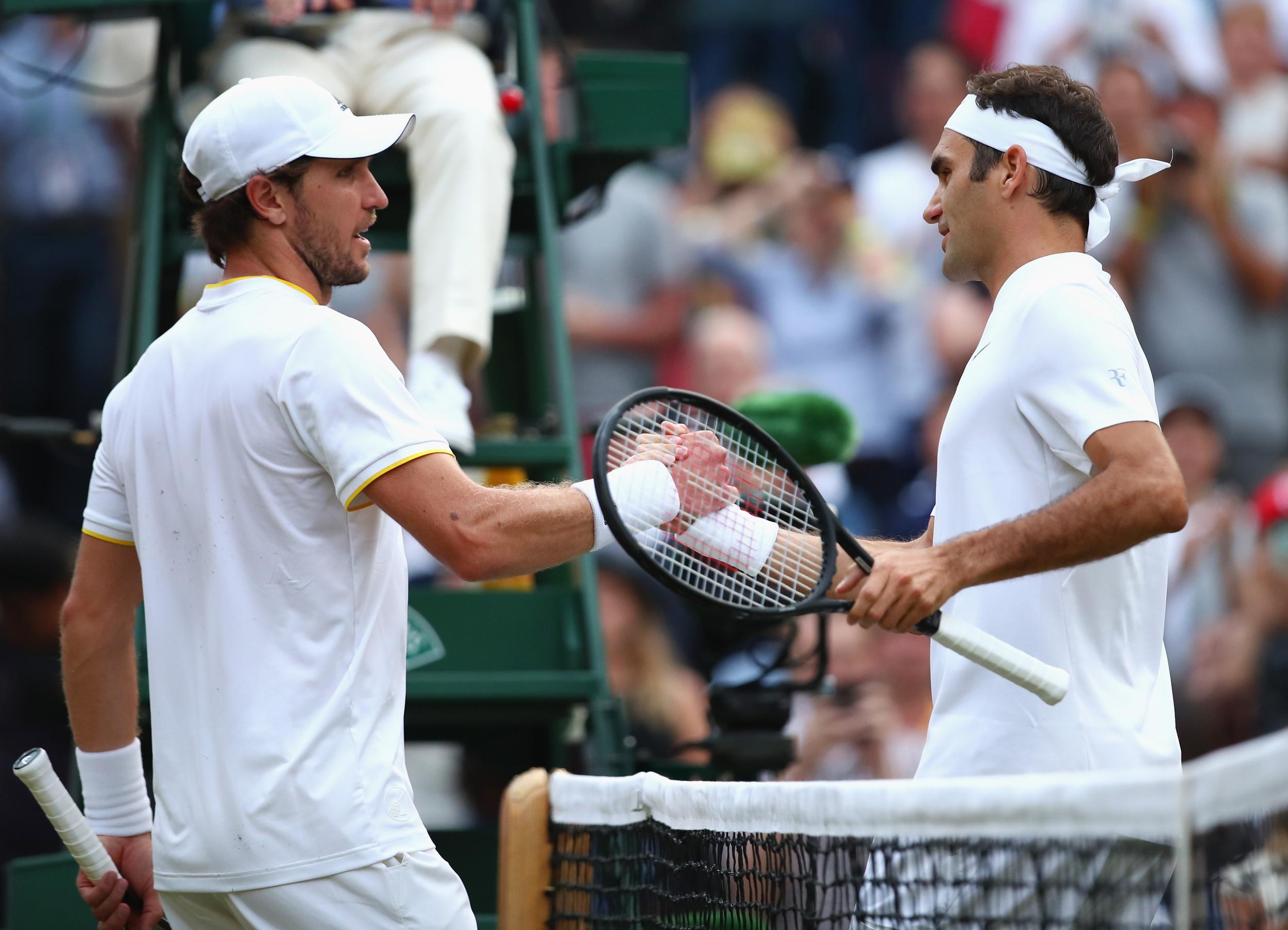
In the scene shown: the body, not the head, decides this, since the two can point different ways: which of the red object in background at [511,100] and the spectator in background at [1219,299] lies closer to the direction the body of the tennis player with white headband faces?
the red object in background

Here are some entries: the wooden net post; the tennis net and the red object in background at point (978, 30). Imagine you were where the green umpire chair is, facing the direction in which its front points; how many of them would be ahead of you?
2

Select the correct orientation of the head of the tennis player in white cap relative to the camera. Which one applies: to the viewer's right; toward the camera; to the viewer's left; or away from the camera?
to the viewer's right

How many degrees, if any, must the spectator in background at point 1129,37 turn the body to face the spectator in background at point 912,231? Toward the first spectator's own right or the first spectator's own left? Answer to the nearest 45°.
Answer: approximately 45° to the first spectator's own right

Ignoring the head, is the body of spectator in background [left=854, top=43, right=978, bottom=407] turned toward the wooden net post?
yes

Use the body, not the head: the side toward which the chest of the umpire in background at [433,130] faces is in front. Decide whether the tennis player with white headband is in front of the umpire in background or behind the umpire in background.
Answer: in front

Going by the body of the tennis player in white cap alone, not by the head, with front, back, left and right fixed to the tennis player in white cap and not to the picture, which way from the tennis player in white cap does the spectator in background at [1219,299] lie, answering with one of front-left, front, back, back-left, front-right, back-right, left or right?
front

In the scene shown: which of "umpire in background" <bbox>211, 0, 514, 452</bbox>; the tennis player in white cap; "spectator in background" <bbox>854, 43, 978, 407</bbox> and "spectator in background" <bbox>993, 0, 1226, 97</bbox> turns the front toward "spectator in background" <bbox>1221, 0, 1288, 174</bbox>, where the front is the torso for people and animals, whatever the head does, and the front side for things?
the tennis player in white cap

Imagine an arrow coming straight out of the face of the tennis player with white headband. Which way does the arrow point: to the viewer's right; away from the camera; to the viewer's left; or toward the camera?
to the viewer's left

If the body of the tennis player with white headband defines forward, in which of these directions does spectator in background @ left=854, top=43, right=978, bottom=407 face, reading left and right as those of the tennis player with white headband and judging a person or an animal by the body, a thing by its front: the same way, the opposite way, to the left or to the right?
to the left

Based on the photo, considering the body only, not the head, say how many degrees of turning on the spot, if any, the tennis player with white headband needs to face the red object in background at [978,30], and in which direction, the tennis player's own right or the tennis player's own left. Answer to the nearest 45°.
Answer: approximately 90° to the tennis player's own right

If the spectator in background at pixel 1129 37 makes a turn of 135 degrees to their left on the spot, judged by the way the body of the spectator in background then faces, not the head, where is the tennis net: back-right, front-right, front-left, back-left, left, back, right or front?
back-right

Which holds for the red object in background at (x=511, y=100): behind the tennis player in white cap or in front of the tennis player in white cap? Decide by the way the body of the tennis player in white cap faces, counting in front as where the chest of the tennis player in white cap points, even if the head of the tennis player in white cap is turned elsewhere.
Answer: in front

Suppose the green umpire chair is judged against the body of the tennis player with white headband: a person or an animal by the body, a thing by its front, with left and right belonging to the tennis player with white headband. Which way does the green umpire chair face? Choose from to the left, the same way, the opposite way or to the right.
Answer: to the left

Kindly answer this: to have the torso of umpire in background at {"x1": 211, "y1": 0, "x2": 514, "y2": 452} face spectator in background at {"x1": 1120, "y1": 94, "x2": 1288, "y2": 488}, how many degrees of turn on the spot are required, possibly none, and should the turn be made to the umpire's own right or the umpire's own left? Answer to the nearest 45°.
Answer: approximately 135° to the umpire's own left

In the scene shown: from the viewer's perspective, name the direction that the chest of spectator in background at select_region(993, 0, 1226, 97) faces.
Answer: toward the camera

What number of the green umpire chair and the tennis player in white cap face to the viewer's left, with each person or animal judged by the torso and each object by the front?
0
